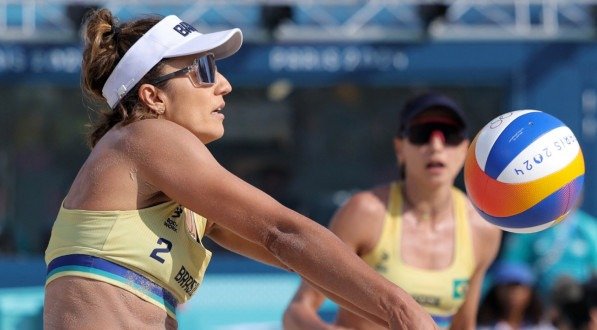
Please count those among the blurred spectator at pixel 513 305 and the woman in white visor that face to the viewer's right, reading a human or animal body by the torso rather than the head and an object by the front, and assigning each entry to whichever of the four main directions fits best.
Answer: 1

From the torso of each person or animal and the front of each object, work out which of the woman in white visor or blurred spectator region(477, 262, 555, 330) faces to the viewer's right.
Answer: the woman in white visor

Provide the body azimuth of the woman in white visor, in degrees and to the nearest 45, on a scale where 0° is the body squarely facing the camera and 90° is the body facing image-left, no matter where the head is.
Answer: approximately 270°

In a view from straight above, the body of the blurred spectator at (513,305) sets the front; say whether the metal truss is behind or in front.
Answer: behind

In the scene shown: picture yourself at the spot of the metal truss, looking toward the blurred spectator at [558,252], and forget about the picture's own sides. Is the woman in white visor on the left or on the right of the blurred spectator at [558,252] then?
right

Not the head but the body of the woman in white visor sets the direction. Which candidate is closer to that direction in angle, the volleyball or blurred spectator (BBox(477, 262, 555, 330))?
the volleyball

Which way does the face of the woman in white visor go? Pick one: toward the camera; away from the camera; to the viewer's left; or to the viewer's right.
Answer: to the viewer's right

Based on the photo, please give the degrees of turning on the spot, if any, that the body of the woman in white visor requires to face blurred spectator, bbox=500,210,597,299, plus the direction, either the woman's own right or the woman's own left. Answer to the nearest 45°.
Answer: approximately 45° to the woman's own left
